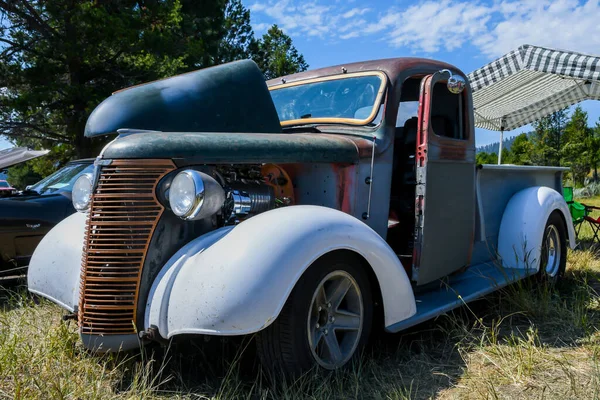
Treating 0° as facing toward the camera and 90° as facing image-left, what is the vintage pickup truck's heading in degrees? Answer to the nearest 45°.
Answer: approximately 45°

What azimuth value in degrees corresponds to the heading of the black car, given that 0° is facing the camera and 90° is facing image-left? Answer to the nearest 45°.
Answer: approximately 45°

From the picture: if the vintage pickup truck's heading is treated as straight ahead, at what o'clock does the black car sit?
The black car is roughly at 3 o'clock from the vintage pickup truck.

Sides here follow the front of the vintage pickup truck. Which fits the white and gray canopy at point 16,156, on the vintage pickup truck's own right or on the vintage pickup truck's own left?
on the vintage pickup truck's own right

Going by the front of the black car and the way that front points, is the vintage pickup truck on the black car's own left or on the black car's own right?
on the black car's own left

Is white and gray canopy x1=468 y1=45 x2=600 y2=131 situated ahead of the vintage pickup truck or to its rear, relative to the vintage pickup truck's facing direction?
to the rear
